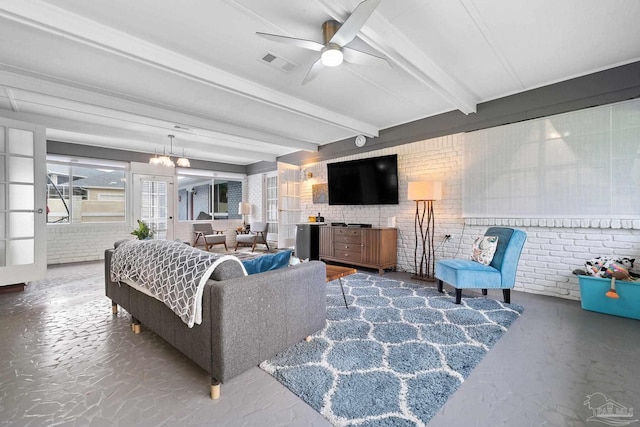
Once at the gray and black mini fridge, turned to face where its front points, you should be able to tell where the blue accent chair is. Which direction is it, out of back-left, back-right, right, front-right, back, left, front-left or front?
left

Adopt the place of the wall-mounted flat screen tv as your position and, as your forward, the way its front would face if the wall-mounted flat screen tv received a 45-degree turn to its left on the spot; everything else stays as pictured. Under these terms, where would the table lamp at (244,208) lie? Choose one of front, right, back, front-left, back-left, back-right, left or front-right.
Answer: back-right

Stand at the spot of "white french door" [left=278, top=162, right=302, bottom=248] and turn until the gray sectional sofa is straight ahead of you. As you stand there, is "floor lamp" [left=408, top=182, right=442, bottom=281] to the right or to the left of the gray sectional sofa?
left

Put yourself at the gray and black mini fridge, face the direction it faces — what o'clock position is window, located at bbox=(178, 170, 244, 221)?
The window is roughly at 3 o'clock from the gray and black mini fridge.

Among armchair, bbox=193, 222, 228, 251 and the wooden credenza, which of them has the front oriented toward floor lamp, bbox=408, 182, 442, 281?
the armchair

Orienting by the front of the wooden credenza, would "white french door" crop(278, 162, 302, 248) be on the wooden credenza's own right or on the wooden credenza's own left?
on the wooden credenza's own right

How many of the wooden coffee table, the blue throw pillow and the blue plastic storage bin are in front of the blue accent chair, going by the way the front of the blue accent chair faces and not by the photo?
2

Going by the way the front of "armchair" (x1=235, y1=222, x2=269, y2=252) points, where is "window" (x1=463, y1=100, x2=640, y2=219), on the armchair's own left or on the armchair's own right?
on the armchair's own left

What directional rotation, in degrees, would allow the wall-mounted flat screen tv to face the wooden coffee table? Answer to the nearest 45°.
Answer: approximately 45° to its left

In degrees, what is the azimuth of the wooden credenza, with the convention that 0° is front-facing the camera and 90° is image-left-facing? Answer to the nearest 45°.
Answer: approximately 45°

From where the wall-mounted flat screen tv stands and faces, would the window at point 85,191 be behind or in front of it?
in front

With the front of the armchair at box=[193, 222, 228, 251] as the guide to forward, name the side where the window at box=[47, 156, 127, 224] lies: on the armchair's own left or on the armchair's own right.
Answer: on the armchair's own right

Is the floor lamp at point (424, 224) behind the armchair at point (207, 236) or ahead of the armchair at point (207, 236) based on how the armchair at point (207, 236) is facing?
ahead
